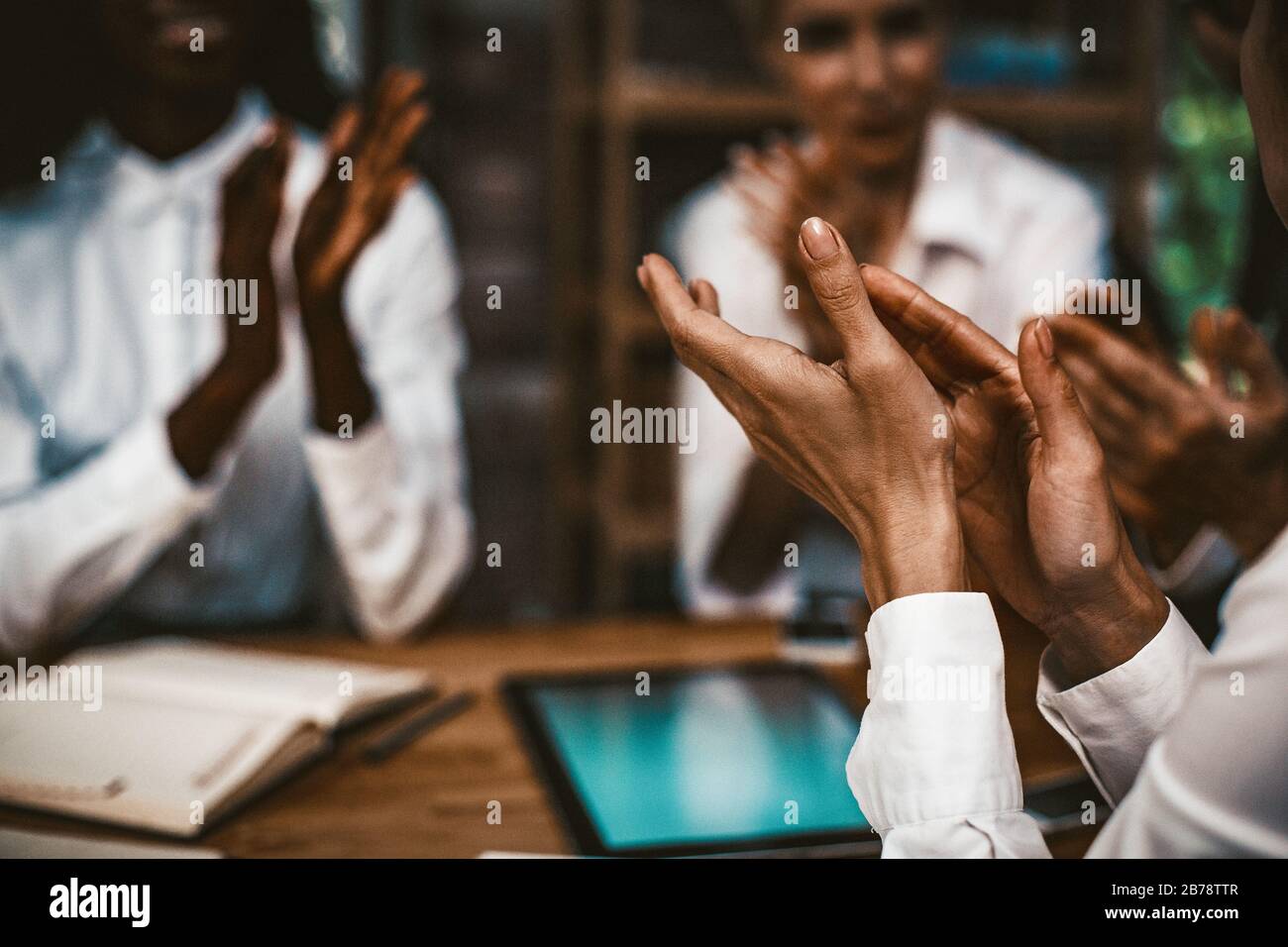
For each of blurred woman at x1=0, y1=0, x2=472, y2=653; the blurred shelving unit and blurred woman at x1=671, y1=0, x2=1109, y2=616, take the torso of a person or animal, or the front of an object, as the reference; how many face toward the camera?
3

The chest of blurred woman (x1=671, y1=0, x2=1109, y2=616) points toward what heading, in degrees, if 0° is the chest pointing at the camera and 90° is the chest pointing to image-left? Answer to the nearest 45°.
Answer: approximately 0°

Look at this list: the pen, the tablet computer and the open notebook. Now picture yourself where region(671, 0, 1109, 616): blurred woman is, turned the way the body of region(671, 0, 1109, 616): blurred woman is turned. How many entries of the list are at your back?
0

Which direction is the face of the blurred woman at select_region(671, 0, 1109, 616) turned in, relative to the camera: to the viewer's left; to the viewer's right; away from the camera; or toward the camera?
toward the camera

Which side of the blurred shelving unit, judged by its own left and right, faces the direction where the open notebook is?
front

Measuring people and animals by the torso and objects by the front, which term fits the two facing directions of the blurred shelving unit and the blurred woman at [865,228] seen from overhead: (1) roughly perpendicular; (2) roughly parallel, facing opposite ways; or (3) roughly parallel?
roughly parallel

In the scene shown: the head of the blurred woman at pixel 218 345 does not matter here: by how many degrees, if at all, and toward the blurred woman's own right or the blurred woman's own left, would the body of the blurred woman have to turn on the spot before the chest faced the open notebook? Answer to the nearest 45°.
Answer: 0° — they already face it

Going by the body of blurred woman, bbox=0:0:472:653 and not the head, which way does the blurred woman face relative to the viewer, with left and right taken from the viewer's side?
facing the viewer

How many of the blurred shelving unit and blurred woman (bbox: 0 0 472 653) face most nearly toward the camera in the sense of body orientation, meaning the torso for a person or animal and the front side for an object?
2

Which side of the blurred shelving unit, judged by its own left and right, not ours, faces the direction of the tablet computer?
front

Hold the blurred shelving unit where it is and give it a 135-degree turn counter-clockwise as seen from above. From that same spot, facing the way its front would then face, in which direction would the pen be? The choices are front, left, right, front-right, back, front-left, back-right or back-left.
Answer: back-right
